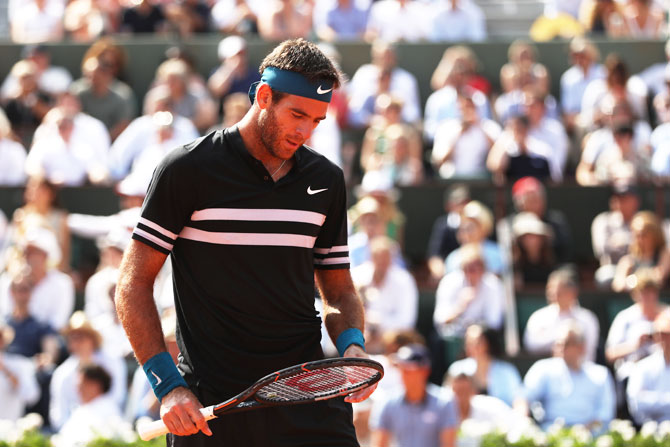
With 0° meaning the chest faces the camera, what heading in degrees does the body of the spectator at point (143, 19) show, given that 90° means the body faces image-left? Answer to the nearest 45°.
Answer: approximately 0°

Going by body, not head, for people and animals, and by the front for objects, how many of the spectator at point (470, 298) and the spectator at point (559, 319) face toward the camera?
2

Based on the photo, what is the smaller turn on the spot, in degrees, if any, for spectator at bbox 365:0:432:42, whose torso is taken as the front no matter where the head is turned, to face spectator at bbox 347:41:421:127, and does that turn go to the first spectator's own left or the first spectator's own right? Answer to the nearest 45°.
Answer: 0° — they already face them

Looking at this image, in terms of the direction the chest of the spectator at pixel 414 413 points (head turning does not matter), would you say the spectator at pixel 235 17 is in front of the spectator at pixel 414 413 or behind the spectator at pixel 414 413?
behind

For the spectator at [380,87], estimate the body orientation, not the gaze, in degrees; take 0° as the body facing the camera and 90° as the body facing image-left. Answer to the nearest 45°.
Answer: approximately 0°
